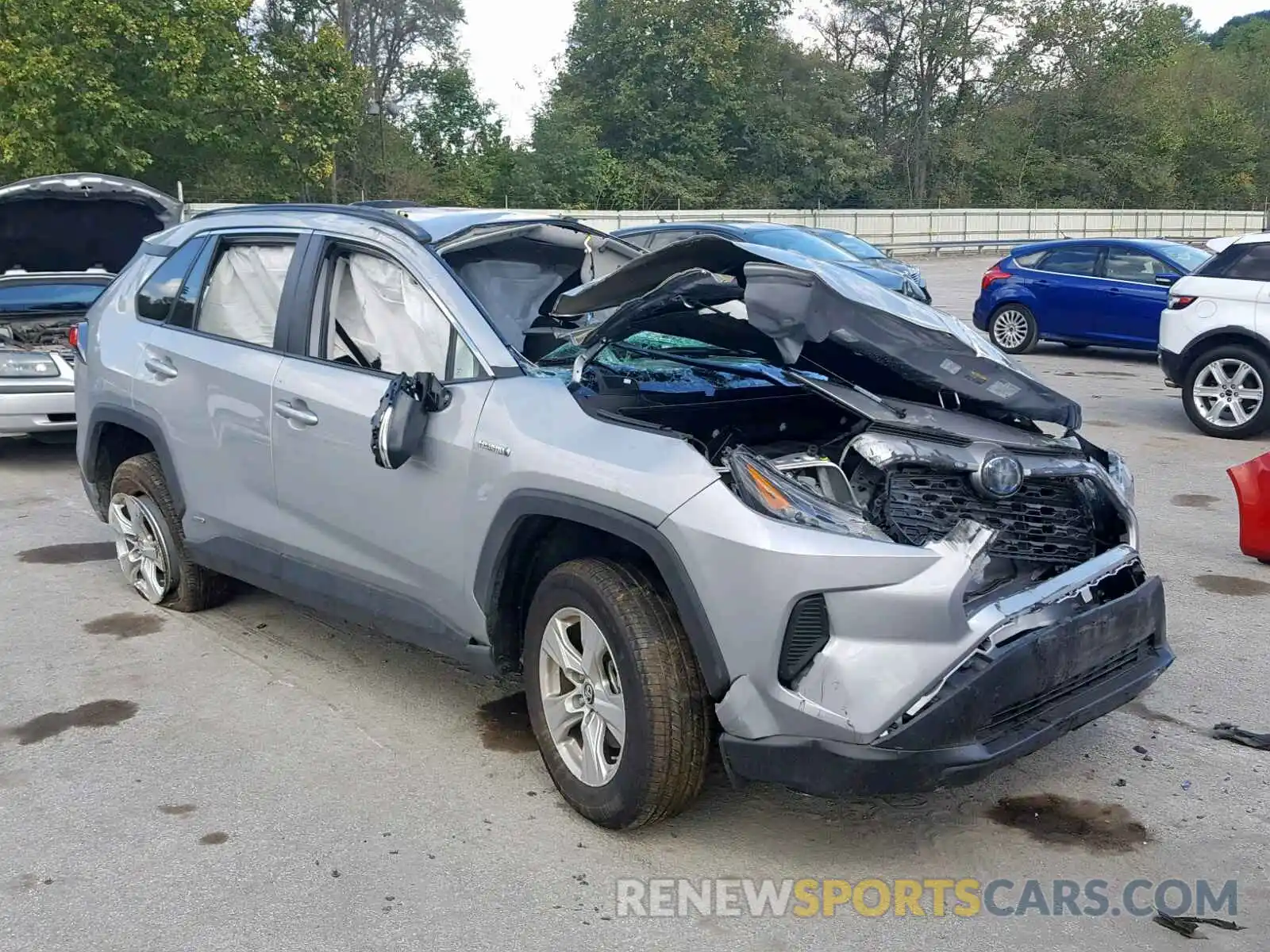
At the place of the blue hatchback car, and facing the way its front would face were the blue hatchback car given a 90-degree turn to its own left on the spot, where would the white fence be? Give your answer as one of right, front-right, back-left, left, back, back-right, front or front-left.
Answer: front

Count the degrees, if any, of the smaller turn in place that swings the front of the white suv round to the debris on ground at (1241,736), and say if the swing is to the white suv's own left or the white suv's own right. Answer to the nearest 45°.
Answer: approximately 90° to the white suv's own right

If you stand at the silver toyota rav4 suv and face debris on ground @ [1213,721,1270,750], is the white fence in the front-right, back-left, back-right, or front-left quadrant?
front-left

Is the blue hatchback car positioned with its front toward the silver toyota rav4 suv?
no

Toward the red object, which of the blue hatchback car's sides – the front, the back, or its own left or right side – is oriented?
right

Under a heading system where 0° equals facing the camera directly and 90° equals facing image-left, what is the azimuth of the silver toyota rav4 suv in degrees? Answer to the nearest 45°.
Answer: approximately 315°

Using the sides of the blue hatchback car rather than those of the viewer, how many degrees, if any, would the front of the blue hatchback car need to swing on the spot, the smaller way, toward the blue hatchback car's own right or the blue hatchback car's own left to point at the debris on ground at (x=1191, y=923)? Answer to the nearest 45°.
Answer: approximately 90° to the blue hatchback car's own right

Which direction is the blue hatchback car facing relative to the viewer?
to the viewer's right

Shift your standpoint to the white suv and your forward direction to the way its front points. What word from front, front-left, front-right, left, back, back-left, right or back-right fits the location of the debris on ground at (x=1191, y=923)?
right

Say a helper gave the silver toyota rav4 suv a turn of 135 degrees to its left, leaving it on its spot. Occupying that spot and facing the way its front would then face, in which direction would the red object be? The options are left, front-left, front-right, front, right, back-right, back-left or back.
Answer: front-right

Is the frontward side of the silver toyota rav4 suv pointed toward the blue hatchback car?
no

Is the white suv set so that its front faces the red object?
no

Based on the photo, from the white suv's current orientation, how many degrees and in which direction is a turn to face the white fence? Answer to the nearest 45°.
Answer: approximately 90° to its left
